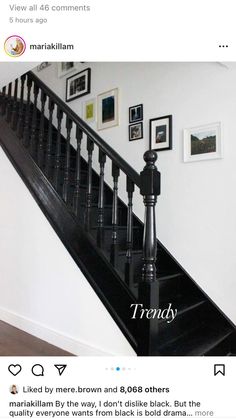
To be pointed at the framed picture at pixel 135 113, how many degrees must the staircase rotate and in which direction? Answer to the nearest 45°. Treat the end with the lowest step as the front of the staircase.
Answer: approximately 135° to its left

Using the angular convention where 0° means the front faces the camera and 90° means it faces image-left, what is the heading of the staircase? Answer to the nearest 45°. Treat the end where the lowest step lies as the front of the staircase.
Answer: approximately 315°

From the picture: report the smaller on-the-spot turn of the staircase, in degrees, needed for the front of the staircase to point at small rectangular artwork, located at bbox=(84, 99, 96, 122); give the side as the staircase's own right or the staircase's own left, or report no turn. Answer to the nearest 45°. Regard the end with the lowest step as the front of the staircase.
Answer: approximately 135° to the staircase's own left
